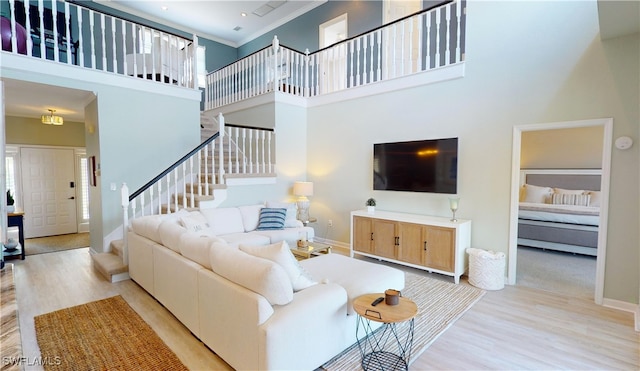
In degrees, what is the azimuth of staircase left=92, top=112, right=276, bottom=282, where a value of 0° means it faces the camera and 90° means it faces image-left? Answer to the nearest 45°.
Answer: approximately 45°

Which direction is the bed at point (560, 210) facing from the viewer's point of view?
toward the camera

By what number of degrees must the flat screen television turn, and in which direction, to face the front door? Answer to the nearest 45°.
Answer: approximately 45° to its right

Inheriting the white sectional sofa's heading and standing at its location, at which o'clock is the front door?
The front door is roughly at 9 o'clock from the white sectional sofa.

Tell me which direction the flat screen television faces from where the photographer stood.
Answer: facing the viewer and to the left of the viewer

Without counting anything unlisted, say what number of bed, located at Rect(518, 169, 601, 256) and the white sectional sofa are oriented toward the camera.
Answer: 1

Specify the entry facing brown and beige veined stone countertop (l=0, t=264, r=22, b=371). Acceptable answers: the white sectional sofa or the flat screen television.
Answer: the flat screen television

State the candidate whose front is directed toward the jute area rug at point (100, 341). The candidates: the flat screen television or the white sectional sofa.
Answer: the flat screen television

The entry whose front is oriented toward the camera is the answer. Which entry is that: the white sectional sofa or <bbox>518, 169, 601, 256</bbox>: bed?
the bed

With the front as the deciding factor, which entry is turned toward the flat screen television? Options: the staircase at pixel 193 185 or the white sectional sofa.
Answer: the white sectional sofa

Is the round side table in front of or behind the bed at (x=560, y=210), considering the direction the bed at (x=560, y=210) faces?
in front

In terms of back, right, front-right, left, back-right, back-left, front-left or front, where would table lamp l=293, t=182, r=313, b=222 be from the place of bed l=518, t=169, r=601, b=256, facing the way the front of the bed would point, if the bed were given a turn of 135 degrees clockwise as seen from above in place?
left

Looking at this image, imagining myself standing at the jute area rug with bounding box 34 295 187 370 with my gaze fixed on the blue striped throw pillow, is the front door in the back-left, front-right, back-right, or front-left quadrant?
front-left

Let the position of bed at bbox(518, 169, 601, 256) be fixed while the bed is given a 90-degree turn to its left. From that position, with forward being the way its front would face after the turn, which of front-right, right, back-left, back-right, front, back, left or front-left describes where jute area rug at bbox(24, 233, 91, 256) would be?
back-right

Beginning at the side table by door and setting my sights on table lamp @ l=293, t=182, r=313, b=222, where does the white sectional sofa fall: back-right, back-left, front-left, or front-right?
front-right

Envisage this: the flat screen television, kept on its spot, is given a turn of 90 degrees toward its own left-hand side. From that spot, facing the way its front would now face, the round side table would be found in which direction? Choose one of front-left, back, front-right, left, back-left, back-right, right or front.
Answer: front-right

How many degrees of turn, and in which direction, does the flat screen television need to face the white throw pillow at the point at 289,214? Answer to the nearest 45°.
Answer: approximately 45° to its right
